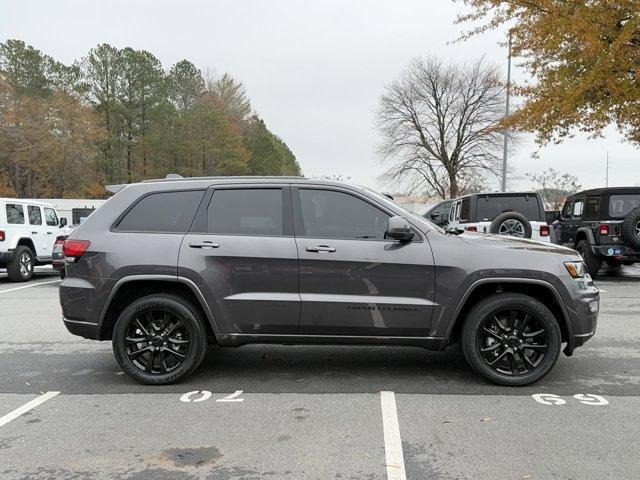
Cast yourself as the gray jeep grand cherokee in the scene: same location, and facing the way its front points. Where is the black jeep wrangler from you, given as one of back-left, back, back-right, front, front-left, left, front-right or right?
front-left

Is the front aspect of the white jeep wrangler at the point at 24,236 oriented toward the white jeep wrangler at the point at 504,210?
no

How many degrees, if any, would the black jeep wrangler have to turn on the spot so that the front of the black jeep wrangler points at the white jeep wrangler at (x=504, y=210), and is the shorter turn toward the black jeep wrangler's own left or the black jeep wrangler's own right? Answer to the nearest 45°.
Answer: approximately 90° to the black jeep wrangler's own left

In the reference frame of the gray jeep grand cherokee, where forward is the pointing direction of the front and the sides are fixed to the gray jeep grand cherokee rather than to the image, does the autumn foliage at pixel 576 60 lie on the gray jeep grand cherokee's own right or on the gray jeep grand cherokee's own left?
on the gray jeep grand cherokee's own left

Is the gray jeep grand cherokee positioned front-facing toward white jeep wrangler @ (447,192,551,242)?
no

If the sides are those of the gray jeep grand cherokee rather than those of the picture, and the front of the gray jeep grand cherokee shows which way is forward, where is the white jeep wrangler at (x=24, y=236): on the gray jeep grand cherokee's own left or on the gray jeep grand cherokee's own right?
on the gray jeep grand cherokee's own left

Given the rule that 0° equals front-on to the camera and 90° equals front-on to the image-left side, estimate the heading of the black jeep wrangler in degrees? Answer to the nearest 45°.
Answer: approximately 135°

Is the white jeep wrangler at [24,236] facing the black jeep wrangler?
no

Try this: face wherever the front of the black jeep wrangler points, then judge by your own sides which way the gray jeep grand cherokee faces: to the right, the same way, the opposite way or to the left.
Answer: to the right

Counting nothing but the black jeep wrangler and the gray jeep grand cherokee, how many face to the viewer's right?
1

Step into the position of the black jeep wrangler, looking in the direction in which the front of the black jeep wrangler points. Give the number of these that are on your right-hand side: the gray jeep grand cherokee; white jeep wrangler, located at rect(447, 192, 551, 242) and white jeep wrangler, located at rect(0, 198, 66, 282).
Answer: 0

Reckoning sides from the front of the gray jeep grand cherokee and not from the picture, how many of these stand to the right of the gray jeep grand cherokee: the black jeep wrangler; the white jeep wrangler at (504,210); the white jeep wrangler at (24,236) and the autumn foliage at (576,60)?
0

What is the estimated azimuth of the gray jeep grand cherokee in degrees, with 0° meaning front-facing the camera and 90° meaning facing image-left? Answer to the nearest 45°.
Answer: approximately 270°

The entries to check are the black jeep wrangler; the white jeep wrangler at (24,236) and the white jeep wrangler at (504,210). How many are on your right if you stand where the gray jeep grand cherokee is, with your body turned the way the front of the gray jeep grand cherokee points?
0
